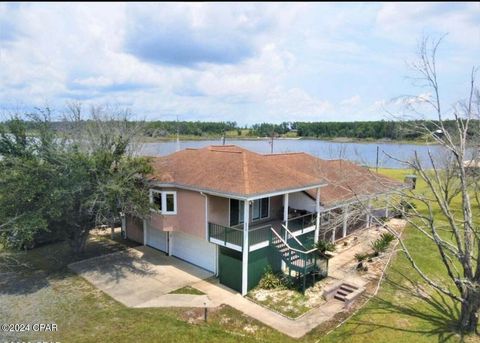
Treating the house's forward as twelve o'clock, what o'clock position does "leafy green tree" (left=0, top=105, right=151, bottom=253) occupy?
The leafy green tree is roughly at 4 o'clock from the house.

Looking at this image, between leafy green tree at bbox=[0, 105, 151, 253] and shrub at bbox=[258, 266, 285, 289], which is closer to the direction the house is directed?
the shrub

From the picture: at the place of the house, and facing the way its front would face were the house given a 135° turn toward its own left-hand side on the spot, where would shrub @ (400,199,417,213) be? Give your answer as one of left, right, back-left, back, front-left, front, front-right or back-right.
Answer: right

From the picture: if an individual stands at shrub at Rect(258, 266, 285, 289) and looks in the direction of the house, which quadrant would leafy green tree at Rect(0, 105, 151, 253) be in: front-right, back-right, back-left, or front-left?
front-left

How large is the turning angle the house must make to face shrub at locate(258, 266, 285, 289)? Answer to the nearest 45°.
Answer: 0° — it already faces it

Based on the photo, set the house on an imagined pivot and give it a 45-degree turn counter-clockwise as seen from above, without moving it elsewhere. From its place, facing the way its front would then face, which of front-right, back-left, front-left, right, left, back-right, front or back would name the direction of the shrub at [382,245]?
front

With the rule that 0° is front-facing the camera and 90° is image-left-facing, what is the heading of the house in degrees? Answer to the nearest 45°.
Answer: approximately 315°
